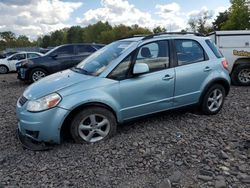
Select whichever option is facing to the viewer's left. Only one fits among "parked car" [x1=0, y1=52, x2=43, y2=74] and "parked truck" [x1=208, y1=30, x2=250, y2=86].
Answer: "parked car" [x1=0, y1=52, x2=43, y2=74]

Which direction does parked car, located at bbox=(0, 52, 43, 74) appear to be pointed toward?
to the viewer's left

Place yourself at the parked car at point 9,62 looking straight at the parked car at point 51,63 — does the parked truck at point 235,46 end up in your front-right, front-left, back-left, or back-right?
front-left

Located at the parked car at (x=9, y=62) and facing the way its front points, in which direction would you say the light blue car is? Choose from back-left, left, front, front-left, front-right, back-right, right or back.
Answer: left

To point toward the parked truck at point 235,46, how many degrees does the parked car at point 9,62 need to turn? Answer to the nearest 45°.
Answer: approximately 135° to its left

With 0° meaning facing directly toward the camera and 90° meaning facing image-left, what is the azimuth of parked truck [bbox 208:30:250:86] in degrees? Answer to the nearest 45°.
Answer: approximately 270°

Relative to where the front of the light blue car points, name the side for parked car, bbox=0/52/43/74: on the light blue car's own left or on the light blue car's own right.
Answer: on the light blue car's own right

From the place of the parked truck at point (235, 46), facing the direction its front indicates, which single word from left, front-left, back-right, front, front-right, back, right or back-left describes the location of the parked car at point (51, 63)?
back
